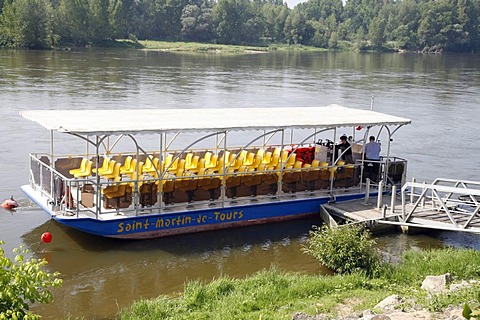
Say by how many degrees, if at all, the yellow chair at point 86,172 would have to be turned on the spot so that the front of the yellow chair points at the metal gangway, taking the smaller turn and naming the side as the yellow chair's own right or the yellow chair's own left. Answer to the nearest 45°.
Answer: approximately 135° to the yellow chair's own left

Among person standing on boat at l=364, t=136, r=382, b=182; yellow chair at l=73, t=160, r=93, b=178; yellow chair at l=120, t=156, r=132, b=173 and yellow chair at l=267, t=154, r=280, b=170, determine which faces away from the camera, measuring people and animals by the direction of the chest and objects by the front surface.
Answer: the person standing on boat

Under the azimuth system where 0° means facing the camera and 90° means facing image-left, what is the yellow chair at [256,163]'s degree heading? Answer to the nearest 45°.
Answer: approximately 90°

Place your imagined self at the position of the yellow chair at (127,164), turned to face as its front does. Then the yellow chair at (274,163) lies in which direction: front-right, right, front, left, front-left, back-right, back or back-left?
back-left

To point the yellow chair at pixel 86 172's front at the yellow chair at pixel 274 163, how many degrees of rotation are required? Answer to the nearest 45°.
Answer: approximately 135° to its left

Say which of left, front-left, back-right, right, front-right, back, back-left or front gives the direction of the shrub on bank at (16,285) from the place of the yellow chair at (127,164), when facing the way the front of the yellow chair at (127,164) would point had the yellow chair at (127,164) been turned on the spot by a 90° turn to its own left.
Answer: front-right

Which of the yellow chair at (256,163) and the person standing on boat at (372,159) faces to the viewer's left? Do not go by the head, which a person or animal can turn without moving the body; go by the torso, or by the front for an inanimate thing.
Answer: the yellow chair

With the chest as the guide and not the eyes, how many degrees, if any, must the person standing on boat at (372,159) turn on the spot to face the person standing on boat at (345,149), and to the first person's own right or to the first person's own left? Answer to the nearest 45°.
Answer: approximately 135° to the first person's own left

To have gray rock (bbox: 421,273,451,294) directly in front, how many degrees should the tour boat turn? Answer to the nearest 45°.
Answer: approximately 90° to its left

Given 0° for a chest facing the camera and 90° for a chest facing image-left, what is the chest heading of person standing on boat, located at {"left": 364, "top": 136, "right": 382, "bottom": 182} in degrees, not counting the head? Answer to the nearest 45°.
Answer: approximately 180°

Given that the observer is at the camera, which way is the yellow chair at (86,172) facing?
facing the viewer and to the left of the viewer
